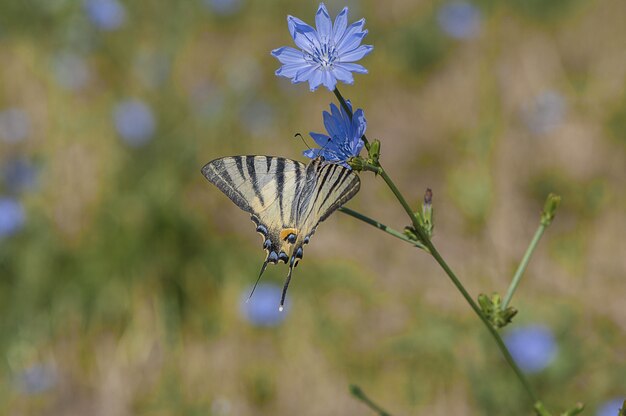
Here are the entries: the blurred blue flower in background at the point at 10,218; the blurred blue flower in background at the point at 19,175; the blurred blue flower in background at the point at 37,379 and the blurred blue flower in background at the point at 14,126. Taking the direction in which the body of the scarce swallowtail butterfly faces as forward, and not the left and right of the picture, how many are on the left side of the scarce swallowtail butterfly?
4

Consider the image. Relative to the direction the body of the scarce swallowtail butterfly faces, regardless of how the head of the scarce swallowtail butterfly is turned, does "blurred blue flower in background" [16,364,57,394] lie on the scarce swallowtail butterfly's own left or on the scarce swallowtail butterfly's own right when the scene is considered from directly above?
on the scarce swallowtail butterfly's own left

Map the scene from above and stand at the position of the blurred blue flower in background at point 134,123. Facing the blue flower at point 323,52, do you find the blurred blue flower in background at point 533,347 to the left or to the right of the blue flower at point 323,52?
left

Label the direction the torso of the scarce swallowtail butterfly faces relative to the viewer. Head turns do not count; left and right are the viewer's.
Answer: facing away from the viewer and to the right of the viewer
